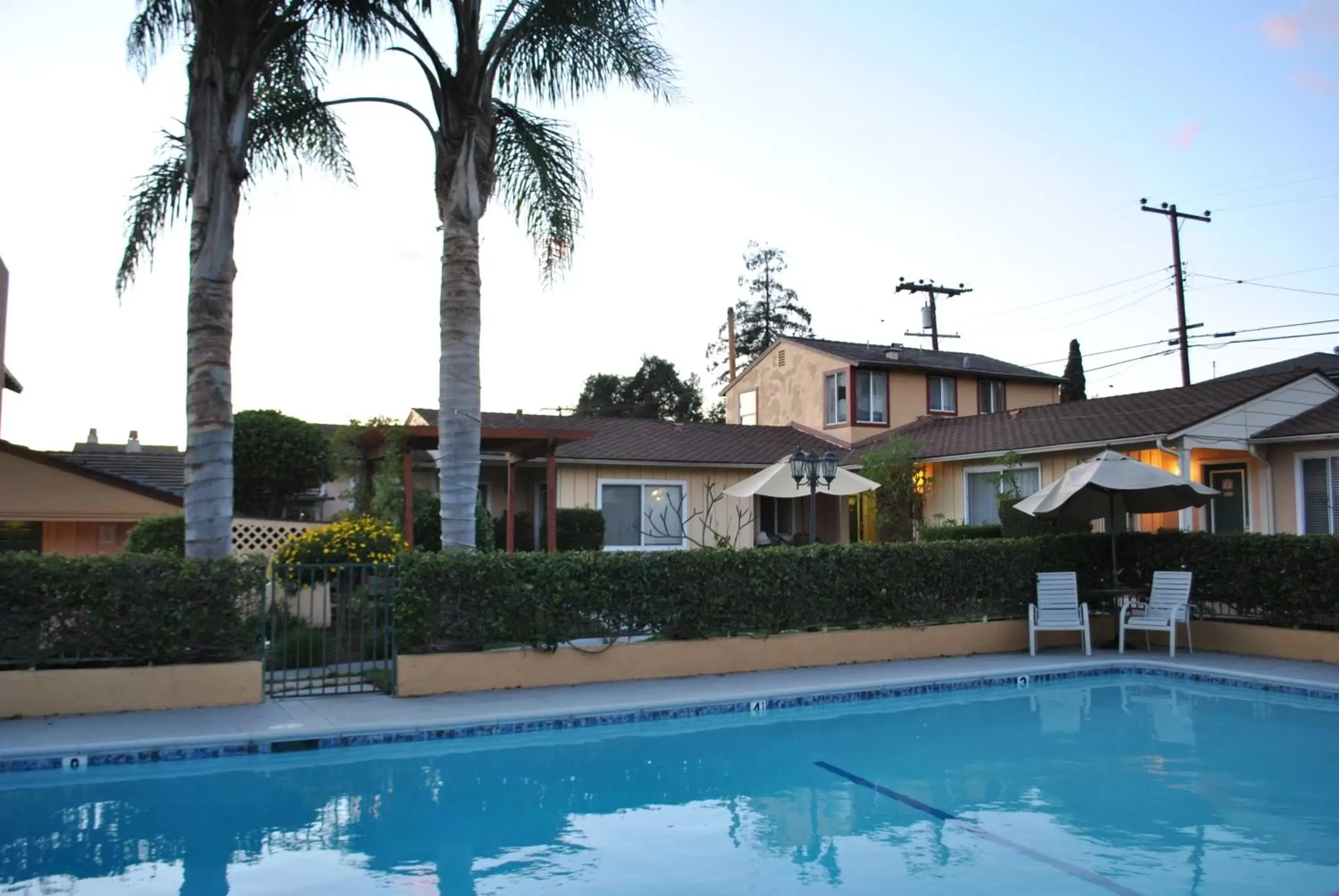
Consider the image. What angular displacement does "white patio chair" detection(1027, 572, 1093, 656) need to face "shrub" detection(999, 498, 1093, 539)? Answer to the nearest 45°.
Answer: approximately 180°

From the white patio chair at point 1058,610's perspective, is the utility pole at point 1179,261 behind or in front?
behind

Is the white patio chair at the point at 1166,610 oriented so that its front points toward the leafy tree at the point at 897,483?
no

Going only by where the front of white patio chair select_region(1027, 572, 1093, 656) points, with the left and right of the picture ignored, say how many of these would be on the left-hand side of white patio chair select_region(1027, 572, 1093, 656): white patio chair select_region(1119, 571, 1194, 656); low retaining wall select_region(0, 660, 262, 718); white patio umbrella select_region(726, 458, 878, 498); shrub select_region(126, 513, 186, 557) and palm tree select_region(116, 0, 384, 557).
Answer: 1

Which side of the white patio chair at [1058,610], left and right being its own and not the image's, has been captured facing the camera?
front

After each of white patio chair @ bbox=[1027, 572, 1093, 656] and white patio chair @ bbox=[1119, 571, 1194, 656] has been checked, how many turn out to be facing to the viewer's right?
0

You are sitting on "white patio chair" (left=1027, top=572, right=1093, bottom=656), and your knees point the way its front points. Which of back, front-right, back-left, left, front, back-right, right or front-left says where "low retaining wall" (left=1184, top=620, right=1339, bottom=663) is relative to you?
left

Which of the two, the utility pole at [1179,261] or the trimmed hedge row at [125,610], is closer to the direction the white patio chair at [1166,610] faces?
the trimmed hedge row

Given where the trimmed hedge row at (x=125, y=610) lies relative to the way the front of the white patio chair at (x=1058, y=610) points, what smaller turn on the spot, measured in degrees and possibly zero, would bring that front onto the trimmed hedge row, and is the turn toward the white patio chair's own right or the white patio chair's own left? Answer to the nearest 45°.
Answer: approximately 45° to the white patio chair's own right

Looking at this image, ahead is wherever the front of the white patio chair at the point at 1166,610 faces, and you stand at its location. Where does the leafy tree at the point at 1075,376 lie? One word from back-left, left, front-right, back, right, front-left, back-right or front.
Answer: back-right

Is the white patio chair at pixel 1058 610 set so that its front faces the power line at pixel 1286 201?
no

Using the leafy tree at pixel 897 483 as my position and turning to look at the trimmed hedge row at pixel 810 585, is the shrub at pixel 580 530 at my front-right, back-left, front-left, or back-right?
front-right

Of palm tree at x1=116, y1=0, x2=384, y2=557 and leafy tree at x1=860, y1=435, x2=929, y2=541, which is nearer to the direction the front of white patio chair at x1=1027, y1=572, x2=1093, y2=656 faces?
the palm tree
